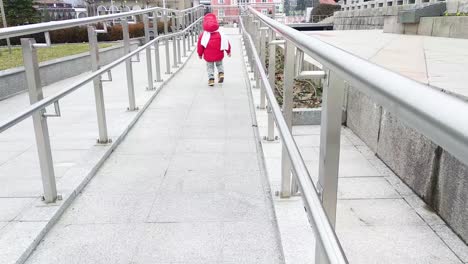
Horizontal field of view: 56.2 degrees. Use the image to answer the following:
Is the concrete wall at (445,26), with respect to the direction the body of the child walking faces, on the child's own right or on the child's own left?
on the child's own right

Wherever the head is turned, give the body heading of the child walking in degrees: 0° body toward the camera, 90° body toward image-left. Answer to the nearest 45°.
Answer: approximately 180°

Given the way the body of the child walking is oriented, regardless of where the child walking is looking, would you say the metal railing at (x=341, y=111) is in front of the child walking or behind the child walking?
behind

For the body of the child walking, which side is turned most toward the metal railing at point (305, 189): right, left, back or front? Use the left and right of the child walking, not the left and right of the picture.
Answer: back

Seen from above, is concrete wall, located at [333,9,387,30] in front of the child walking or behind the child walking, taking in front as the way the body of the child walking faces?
in front

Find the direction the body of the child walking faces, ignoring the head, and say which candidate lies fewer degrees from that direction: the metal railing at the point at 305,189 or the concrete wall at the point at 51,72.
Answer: the concrete wall

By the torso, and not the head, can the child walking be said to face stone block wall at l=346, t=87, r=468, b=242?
no

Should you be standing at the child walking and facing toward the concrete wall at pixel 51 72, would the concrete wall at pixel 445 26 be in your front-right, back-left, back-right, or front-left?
back-right

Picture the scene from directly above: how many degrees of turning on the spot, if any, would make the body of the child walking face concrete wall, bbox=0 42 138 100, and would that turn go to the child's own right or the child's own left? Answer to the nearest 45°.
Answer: approximately 90° to the child's own left

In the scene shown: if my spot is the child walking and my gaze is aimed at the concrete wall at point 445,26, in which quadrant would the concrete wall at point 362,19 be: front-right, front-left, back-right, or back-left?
front-left
